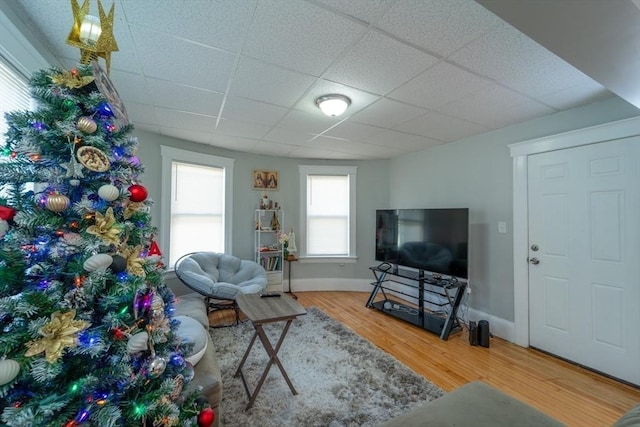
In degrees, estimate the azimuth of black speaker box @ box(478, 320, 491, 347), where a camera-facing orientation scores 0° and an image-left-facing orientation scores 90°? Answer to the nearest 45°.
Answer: approximately 45°

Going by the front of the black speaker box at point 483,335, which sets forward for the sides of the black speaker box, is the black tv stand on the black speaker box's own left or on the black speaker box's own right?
on the black speaker box's own right

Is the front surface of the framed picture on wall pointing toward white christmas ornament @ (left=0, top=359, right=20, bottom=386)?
yes

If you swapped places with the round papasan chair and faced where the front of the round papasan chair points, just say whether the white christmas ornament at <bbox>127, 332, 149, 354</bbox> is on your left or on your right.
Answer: on your right

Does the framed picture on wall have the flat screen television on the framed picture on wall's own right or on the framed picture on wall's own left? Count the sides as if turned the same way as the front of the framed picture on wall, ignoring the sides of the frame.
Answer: on the framed picture on wall's own left
